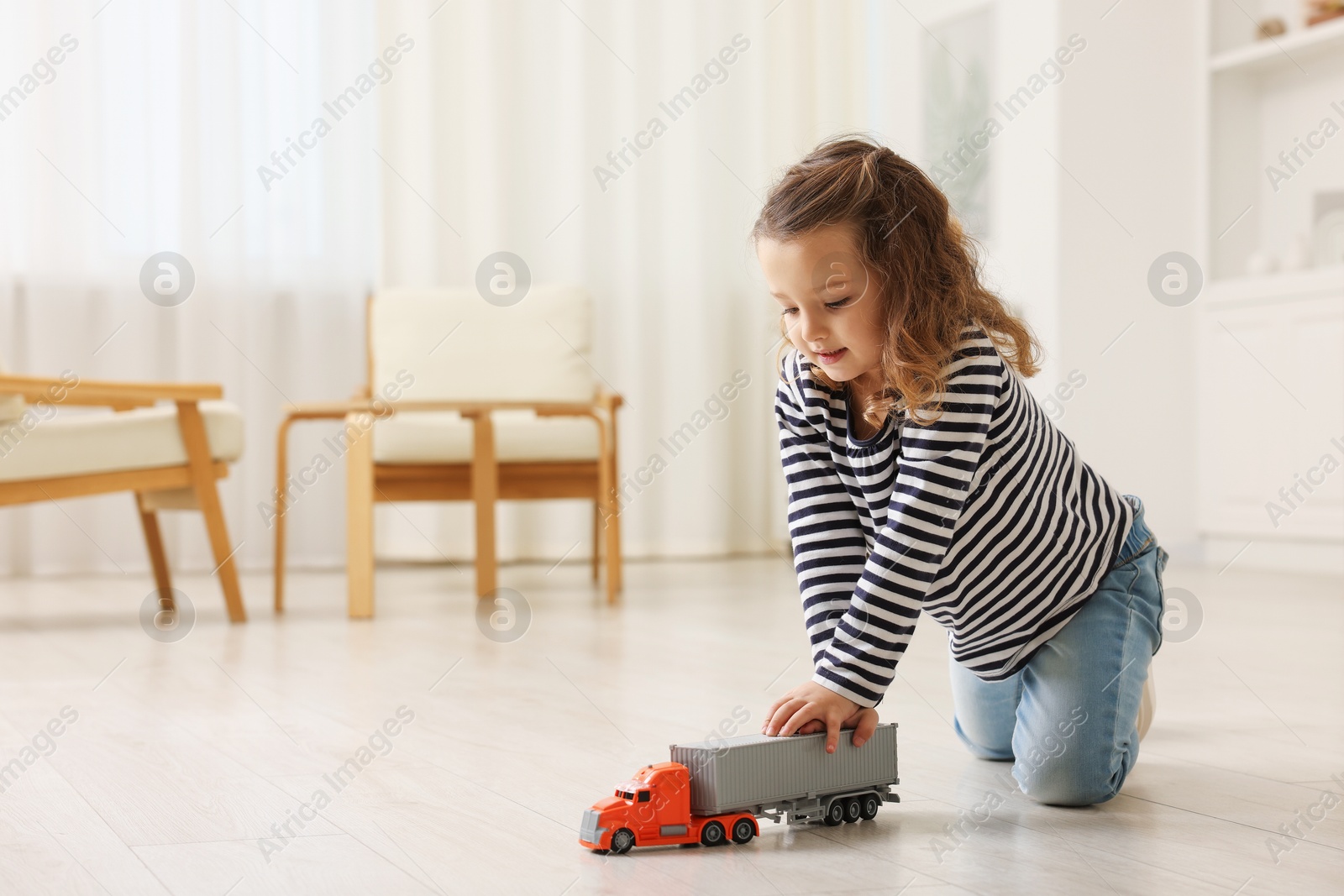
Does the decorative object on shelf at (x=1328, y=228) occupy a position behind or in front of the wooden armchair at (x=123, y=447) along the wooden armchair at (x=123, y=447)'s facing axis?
in front

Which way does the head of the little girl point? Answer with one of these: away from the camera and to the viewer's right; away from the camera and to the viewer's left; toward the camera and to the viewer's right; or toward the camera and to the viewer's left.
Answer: toward the camera and to the viewer's left

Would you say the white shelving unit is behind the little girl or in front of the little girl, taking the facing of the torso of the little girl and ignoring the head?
behind

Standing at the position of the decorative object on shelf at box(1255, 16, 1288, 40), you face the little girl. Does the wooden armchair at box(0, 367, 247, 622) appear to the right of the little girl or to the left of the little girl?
right

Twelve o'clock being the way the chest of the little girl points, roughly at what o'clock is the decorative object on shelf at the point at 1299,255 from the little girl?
The decorative object on shelf is roughly at 5 o'clock from the little girl.

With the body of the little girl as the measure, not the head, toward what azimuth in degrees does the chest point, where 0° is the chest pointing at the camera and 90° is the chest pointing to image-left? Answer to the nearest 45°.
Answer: approximately 45°
